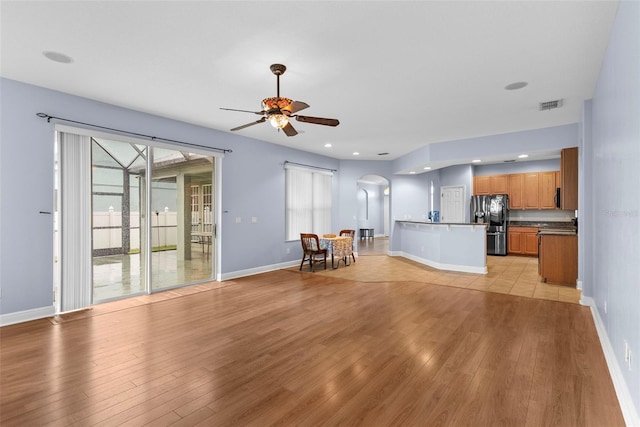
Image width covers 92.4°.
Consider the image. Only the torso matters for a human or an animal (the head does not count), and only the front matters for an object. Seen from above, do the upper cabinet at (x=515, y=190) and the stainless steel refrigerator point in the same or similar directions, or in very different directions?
same or similar directions

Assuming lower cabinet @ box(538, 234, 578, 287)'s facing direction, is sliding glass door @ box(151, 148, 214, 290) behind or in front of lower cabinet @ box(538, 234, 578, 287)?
in front

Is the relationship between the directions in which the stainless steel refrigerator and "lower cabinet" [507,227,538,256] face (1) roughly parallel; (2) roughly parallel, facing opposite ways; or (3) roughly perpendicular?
roughly parallel

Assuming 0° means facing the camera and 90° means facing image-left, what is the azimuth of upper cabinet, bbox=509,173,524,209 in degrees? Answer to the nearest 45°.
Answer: approximately 0°

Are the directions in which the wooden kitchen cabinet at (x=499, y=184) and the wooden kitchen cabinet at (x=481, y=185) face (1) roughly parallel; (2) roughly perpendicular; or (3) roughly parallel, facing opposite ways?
roughly parallel

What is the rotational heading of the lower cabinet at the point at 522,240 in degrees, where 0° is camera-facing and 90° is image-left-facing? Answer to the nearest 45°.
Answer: approximately 0°

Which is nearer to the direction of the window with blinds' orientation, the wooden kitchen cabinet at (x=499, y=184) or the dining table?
the dining table

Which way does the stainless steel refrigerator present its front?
toward the camera

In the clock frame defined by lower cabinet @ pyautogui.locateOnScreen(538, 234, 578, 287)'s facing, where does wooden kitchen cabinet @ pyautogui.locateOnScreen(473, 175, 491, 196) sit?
The wooden kitchen cabinet is roughly at 2 o'clock from the lower cabinet.

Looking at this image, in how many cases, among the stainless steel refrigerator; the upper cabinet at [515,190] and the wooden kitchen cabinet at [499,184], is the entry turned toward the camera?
3

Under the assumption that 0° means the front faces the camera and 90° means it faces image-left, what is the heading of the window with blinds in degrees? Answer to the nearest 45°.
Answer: approximately 315°

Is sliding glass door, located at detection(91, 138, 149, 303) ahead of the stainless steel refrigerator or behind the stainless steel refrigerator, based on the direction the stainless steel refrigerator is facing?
ahead

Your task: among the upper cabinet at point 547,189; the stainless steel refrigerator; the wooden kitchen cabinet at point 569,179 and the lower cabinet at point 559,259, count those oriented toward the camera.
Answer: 2

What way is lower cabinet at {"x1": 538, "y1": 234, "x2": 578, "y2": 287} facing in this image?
to the viewer's left

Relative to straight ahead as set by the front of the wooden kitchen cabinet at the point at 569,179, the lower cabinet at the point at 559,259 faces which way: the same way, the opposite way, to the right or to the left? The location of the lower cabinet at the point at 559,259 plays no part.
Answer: the same way

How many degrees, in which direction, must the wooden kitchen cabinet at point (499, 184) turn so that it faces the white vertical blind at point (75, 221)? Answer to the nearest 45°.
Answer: approximately 45° to its right
